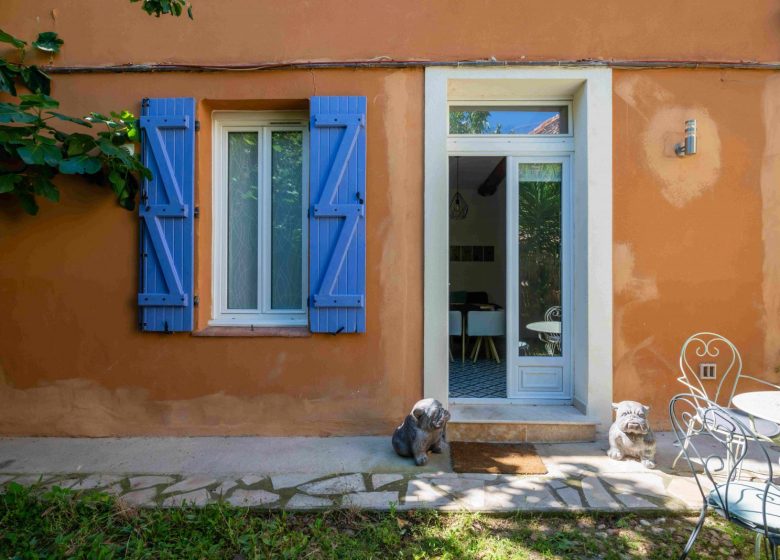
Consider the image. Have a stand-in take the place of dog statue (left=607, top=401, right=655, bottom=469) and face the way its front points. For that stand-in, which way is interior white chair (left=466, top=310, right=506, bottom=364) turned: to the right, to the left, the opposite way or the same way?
the opposite way

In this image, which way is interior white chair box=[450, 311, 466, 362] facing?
away from the camera

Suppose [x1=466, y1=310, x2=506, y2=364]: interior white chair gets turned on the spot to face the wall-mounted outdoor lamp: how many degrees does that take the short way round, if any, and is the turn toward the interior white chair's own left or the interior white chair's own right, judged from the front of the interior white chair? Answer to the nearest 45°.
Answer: approximately 135° to the interior white chair's own right

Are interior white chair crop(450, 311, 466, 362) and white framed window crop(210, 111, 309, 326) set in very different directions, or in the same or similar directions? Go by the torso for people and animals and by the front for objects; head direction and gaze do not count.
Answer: very different directions

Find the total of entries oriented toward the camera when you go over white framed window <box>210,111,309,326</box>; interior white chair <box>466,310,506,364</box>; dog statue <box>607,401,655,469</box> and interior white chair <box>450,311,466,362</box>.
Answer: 2

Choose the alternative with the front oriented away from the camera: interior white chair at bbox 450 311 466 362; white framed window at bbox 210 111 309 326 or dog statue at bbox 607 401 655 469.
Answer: the interior white chair

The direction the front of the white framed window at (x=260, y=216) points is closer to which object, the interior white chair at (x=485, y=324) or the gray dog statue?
the gray dog statue

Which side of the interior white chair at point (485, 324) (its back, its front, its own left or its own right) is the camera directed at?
back

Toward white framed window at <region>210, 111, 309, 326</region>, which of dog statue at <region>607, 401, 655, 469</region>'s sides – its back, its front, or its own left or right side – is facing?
right

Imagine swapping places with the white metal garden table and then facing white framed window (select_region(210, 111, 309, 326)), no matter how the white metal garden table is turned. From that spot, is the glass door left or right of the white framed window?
right
